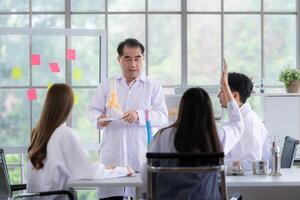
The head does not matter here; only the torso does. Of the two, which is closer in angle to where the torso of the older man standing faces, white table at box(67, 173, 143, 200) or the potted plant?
the white table

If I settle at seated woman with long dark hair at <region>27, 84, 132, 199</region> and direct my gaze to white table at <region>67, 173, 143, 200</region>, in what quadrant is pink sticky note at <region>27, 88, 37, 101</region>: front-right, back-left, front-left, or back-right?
back-left

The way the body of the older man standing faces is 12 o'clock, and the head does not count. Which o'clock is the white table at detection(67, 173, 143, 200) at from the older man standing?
The white table is roughly at 12 o'clock from the older man standing.

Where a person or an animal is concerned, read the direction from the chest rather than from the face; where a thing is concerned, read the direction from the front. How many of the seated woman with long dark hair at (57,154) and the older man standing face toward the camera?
1

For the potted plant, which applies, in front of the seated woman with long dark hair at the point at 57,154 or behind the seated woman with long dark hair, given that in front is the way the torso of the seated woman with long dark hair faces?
in front

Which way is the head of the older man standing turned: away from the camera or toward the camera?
toward the camera

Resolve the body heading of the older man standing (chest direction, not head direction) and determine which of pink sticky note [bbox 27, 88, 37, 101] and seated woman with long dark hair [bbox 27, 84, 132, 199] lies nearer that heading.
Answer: the seated woman with long dark hair

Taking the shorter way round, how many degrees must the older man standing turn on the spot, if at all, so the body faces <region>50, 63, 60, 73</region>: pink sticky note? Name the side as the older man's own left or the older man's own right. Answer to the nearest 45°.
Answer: approximately 135° to the older man's own right

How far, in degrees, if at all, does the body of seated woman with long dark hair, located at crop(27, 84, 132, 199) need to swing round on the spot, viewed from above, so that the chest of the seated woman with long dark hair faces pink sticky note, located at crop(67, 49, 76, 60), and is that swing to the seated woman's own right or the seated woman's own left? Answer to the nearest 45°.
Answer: approximately 45° to the seated woman's own left

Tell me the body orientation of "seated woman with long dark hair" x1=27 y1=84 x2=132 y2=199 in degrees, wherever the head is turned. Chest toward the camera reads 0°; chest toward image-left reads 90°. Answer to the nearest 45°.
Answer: approximately 225°

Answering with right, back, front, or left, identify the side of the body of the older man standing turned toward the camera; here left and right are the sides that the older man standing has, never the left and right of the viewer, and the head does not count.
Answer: front

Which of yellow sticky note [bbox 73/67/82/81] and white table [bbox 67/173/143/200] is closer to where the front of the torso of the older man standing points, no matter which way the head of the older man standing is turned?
the white table

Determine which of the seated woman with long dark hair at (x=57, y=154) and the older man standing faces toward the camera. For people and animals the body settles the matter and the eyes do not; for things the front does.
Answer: the older man standing

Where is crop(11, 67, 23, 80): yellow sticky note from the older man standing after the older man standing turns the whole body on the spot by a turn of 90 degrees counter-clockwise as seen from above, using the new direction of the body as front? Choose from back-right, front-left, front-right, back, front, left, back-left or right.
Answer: back-left
